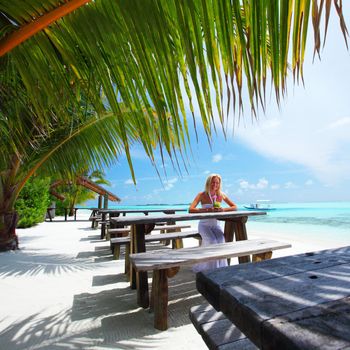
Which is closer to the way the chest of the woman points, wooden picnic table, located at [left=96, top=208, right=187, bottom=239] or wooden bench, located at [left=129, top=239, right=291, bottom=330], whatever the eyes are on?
the wooden bench

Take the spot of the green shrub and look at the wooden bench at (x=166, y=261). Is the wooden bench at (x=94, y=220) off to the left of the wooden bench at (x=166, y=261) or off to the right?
left

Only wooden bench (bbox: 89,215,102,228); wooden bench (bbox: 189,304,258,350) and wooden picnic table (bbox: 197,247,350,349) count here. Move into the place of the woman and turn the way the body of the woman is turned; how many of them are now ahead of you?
2

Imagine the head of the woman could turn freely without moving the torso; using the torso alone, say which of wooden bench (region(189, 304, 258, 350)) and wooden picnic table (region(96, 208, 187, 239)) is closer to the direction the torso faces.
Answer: the wooden bench

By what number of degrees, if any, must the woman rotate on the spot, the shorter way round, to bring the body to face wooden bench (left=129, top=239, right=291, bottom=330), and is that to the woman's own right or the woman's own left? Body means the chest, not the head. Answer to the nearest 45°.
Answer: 0° — they already face it

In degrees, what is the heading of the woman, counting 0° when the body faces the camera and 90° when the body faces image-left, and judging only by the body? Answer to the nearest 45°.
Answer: approximately 0°

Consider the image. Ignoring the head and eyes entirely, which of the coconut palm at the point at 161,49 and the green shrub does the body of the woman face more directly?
the coconut palm

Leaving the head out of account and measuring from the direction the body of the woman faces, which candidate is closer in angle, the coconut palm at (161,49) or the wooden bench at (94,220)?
the coconut palm

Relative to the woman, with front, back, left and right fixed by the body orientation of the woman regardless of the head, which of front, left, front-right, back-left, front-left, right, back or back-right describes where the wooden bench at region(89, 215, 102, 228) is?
back-right
